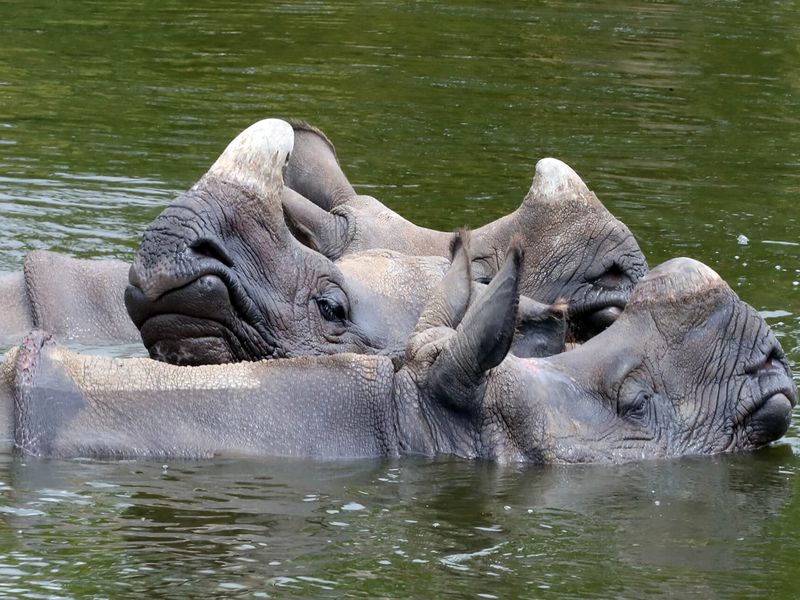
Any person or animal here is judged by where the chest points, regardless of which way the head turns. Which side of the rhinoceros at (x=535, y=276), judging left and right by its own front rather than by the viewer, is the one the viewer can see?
right
